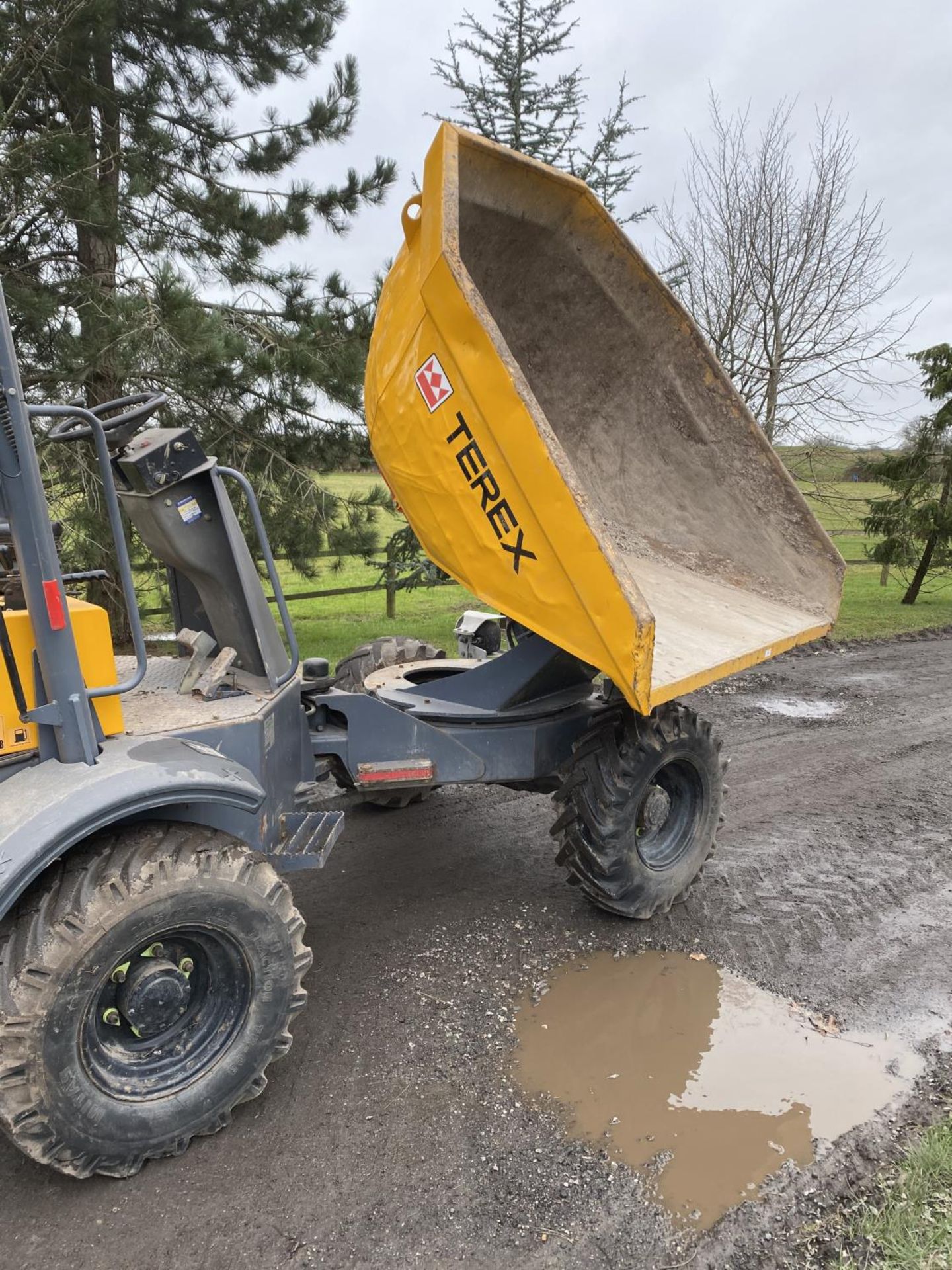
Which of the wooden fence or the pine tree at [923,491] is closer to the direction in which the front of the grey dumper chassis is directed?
the pine tree

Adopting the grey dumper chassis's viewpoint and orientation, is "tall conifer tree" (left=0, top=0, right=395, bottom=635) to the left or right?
on its left

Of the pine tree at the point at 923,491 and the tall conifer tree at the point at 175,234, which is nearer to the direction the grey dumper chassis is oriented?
the pine tree

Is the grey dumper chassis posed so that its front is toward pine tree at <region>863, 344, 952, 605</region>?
yes

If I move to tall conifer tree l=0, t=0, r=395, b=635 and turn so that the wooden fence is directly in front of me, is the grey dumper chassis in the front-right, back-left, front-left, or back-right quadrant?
back-right

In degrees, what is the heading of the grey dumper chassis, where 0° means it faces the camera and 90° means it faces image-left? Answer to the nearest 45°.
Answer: approximately 225°

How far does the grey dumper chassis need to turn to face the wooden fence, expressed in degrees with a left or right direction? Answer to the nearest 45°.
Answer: approximately 45° to its left
